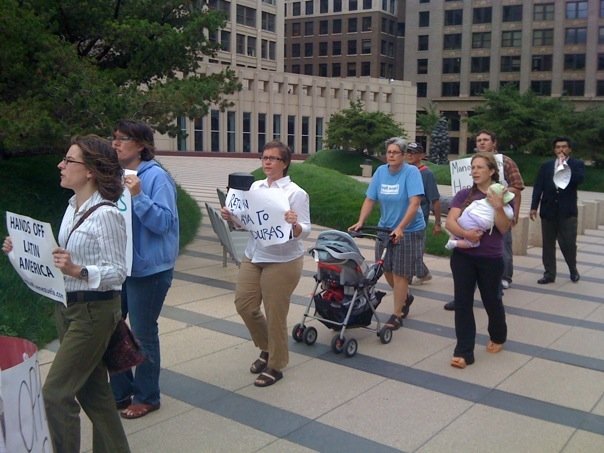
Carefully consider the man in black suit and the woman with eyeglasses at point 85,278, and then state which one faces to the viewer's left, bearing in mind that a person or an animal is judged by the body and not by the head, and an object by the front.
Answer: the woman with eyeglasses

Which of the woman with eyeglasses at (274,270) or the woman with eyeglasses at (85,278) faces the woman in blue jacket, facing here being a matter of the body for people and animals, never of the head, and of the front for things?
the woman with eyeglasses at (274,270)

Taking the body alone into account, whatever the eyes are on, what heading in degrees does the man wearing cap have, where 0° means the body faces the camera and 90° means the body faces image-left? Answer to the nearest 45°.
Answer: approximately 45°

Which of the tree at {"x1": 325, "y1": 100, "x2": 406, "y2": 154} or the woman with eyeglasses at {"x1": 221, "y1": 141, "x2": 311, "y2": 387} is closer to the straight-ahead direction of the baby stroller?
the woman with eyeglasses

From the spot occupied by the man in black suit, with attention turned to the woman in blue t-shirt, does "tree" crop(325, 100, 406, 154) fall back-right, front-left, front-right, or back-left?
back-right

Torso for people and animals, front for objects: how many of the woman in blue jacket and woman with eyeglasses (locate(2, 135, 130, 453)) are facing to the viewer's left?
2

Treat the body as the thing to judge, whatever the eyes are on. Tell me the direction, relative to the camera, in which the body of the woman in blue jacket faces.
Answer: to the viewer's left

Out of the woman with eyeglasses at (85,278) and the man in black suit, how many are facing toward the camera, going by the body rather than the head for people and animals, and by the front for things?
1

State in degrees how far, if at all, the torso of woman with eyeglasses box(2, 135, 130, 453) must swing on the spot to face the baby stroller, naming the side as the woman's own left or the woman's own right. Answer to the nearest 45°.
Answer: approximately 135° to the woman's own right

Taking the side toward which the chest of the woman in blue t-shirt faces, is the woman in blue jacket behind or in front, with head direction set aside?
in front

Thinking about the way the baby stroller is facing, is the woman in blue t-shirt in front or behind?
behind

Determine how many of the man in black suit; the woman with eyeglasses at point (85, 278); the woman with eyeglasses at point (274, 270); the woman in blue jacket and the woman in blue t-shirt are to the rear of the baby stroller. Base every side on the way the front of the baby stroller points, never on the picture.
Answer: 2

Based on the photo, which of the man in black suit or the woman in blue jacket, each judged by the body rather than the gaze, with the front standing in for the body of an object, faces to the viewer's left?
the woman in blue jacket
